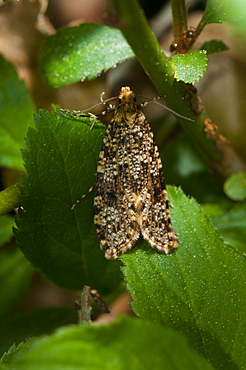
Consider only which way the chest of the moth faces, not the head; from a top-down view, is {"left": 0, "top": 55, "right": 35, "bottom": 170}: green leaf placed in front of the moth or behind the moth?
in front

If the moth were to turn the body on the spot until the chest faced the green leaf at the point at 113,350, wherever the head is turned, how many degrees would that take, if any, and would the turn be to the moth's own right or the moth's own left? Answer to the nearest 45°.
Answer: approximately 180°

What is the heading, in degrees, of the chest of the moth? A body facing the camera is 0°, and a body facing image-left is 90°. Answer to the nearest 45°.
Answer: approximately 180°
